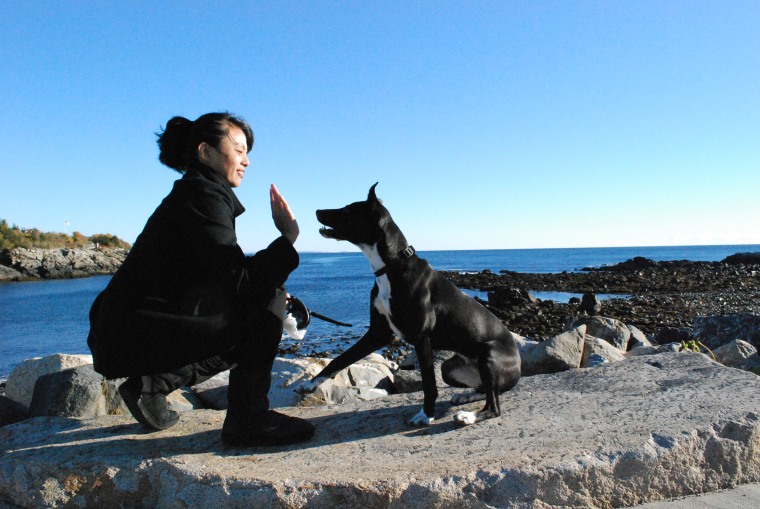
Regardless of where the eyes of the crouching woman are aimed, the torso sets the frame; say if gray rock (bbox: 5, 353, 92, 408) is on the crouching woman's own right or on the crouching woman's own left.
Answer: on the crouching woman's own left

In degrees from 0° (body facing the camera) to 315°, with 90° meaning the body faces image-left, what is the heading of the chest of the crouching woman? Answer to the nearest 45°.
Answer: approximately 270°

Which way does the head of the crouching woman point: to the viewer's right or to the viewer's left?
to the viewer's right

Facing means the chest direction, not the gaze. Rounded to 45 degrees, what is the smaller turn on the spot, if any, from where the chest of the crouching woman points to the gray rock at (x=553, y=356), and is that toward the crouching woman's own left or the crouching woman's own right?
approximately 45° to the crouching woman's own left

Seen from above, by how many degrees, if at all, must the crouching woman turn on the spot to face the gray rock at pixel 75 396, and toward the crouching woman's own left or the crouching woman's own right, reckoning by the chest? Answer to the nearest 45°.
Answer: approximately 135° to the crouching woman's own left

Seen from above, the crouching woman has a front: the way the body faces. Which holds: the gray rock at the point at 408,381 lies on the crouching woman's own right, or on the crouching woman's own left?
on the crouching woman's own left

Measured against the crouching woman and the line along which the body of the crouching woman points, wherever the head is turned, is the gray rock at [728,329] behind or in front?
in front

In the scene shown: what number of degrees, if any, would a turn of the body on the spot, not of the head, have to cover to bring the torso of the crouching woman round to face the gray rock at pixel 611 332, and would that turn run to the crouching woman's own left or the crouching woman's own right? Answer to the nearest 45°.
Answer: approximately 45° to the crouching woman's own left

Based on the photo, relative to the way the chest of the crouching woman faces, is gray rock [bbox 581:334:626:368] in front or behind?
in front
